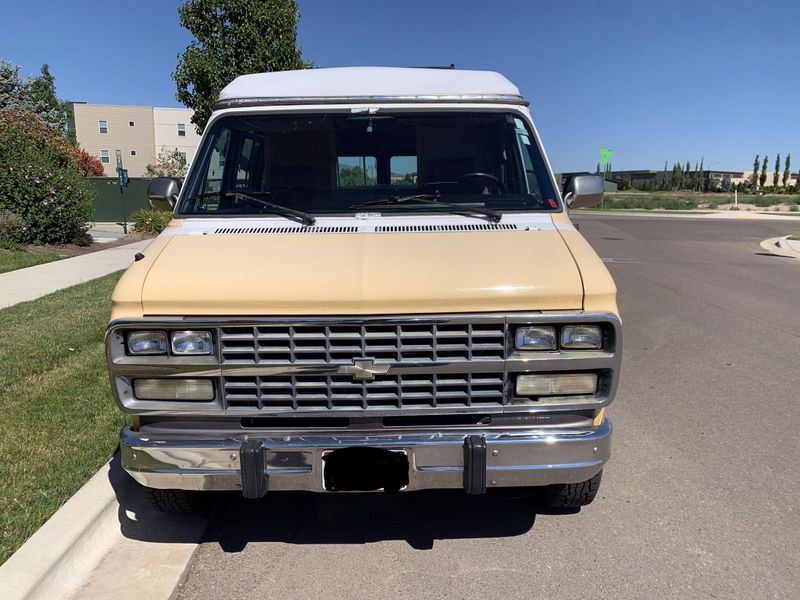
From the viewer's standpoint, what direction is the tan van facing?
toward the camera

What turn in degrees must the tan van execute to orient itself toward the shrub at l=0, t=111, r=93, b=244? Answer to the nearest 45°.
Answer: approximately 135° to its right

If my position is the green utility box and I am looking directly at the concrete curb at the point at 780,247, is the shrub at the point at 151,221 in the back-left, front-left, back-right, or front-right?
front-right

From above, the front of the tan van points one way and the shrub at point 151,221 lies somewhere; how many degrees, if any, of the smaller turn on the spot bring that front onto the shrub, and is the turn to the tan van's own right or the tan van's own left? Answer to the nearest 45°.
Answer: approximately 180°

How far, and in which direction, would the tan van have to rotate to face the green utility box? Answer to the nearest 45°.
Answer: approximately 180°

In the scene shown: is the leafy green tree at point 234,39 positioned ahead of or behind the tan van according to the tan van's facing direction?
behind

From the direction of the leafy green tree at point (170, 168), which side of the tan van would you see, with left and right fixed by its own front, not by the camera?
back

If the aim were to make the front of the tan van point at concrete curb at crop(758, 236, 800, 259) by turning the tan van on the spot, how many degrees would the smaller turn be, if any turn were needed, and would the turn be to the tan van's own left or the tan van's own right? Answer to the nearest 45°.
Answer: approximately 135° to the tan van's own left

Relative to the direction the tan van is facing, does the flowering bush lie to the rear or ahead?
to the rear
